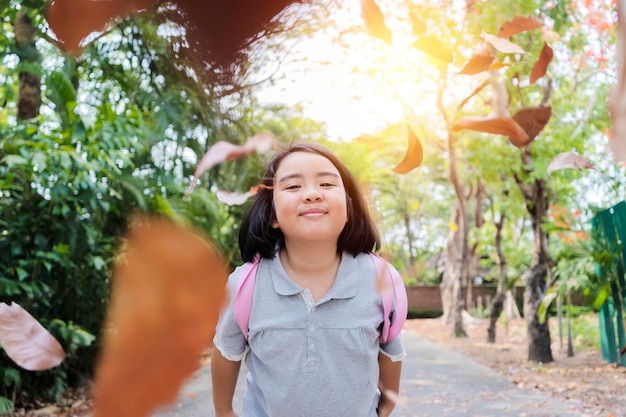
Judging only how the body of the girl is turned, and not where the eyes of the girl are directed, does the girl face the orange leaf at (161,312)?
yes

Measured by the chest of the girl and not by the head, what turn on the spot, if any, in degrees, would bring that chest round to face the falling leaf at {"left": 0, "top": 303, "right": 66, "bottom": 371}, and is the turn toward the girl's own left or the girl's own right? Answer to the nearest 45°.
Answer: approximately 90° to the girl's own right

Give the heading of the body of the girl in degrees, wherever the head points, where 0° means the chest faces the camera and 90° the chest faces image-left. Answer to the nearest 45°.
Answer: approximately 0°
